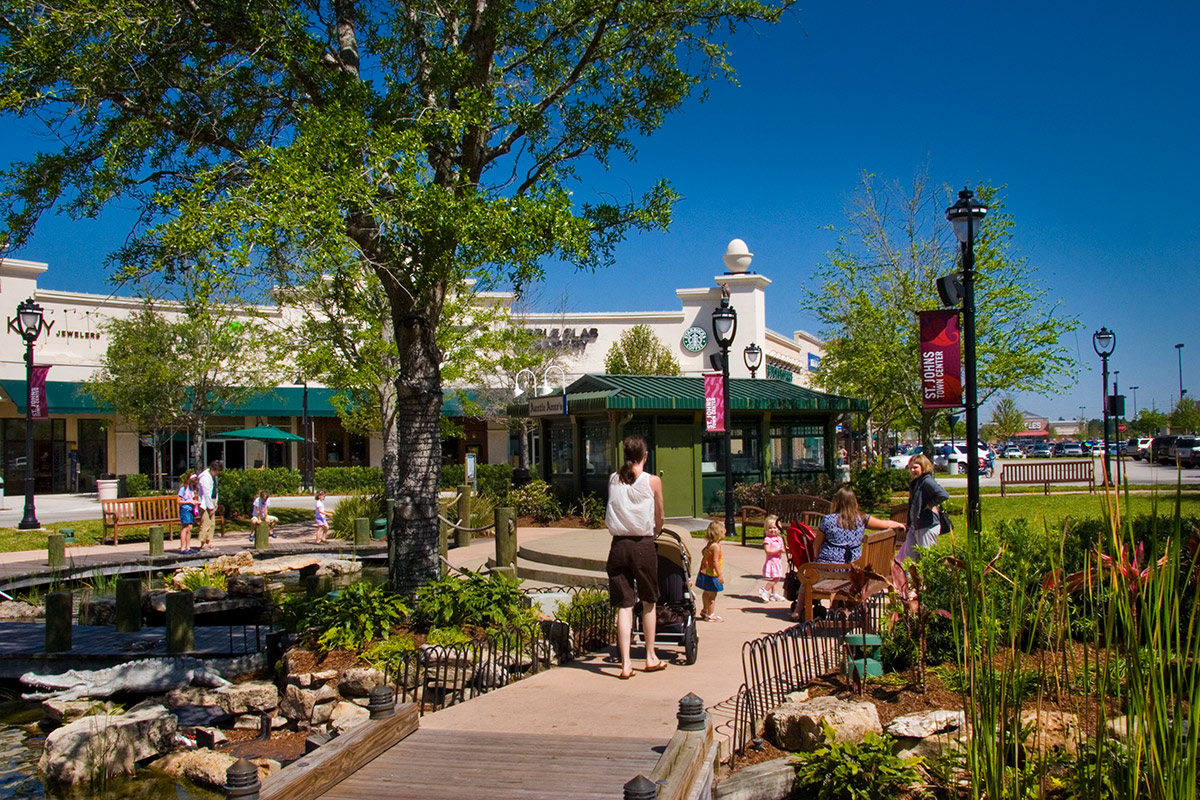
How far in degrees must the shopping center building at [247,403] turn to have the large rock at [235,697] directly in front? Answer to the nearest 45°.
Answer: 0° — it already faces it

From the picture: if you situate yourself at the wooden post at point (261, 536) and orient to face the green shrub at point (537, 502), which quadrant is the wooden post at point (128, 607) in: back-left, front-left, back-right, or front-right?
back-right

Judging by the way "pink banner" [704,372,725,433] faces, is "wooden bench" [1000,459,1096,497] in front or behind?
behind

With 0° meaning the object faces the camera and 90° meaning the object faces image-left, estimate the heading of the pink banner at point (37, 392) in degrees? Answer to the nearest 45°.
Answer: approximately 0°

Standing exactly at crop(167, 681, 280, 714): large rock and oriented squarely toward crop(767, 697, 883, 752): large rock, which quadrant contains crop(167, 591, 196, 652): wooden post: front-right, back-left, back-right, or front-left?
back-left

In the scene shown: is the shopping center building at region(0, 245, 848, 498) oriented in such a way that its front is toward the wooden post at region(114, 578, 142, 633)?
yes

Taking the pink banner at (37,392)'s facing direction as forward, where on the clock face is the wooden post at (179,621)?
The wooden post is roughly at 12 o'clock from the pink banner.

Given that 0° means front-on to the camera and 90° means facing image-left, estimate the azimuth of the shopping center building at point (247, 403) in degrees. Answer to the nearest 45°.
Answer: approximately 0°

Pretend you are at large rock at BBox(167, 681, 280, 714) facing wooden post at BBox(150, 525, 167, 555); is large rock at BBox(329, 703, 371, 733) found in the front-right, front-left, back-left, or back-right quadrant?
back-right

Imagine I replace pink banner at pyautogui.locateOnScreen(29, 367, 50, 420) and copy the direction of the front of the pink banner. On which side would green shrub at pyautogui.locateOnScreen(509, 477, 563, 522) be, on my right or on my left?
on my left

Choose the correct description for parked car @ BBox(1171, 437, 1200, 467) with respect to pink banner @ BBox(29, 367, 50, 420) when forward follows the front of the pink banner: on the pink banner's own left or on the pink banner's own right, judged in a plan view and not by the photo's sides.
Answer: on the pink banner's own left
